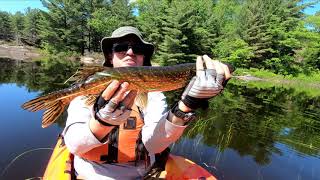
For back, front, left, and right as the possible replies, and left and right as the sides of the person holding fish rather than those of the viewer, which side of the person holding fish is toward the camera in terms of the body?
front

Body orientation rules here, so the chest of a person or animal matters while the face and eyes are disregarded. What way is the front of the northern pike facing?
to the viewer's right
